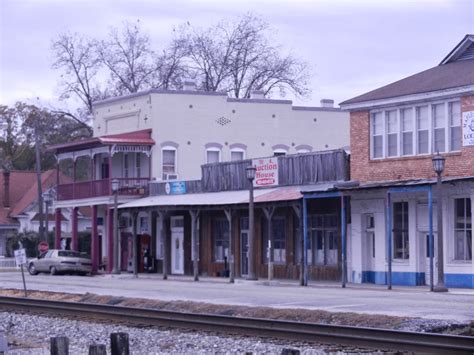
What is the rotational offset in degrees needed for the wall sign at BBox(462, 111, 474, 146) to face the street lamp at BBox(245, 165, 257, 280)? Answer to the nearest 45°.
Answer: approximately 135° to its right

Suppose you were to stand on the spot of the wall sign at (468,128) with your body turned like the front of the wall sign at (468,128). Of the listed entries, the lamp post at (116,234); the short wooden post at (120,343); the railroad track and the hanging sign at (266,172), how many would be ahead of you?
2

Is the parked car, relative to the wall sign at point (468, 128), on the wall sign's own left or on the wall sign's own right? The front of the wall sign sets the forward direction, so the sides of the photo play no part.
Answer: on the wall sign's own right

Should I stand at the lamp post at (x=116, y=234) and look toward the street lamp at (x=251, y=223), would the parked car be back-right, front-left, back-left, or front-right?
back-right

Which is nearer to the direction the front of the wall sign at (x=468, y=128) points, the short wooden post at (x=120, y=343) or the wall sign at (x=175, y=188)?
the short wooden post

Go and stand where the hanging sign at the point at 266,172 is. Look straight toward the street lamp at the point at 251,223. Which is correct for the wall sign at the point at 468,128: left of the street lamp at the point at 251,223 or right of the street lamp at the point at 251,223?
left

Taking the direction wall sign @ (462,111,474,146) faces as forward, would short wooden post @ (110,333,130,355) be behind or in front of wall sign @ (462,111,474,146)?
in front

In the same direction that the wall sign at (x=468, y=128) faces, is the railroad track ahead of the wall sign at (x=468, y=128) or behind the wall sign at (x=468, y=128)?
ahead

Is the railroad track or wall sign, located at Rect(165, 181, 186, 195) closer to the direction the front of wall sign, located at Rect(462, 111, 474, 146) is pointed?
the railroad track

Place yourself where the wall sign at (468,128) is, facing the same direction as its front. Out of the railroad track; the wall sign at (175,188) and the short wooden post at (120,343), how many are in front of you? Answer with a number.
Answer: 2

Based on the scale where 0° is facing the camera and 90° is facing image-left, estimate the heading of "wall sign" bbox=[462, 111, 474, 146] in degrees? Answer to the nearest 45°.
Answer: approximately 0°

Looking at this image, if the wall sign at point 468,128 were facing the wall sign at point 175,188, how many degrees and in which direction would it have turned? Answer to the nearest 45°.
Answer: approximately 135° to its right

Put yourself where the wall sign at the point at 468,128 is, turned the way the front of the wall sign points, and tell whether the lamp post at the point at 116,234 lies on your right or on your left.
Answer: on your right
